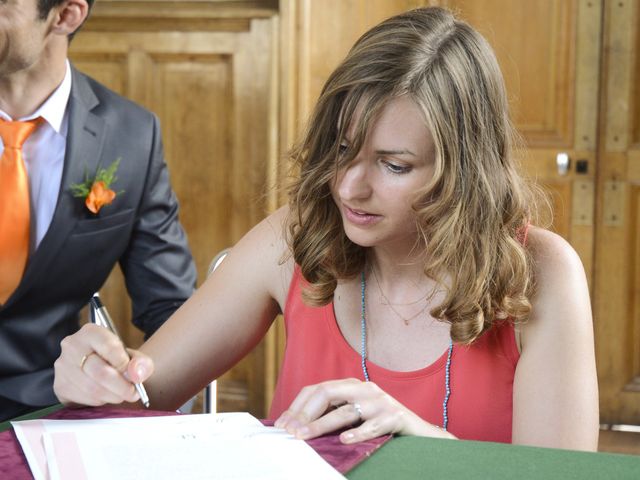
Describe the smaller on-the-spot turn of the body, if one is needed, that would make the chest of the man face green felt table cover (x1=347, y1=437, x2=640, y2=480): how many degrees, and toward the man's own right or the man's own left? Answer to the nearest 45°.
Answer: approximately 45° to the man's own left

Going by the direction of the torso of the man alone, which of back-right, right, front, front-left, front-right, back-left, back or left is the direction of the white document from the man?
front-left

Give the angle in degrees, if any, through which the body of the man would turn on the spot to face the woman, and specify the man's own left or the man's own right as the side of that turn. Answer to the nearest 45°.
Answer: approximately 90° to the man's own left

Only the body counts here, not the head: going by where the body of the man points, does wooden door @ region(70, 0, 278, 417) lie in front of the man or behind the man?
behind

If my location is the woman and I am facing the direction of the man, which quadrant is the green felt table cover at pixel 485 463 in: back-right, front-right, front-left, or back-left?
back-left

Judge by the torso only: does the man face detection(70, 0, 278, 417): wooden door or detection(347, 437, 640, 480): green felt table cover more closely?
the green felt table cover
